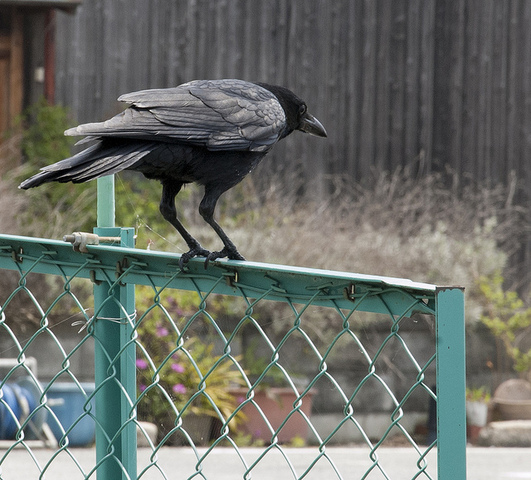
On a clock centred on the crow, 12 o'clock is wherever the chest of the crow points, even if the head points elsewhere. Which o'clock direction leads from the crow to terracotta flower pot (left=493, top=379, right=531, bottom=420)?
The terracotta flower pot is roughly at 10 o'clock from the crow.

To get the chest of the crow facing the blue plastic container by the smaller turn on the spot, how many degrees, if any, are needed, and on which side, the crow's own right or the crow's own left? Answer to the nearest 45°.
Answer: approximately 90° to the crow's own left

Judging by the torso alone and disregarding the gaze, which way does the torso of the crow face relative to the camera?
to the viewer's right

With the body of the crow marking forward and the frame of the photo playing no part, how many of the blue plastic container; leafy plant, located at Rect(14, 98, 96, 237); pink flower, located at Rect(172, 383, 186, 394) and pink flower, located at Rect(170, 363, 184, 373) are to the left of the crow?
4

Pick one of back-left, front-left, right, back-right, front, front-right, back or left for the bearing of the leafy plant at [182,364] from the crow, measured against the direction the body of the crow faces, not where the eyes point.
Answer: left

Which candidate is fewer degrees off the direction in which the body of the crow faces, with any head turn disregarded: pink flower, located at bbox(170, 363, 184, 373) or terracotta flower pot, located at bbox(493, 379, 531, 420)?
the terracotta flower pot

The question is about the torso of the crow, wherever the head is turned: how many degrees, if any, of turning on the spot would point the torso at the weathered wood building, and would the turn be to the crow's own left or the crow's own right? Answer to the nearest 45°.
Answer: approximately 90° to the crow's own left

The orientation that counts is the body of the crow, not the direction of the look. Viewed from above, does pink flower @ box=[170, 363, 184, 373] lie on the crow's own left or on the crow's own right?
on the crow's own left

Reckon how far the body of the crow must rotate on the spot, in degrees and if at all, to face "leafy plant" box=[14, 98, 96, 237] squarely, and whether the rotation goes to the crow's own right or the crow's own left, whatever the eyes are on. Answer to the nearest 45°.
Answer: approximately 90° to the crow's own left
